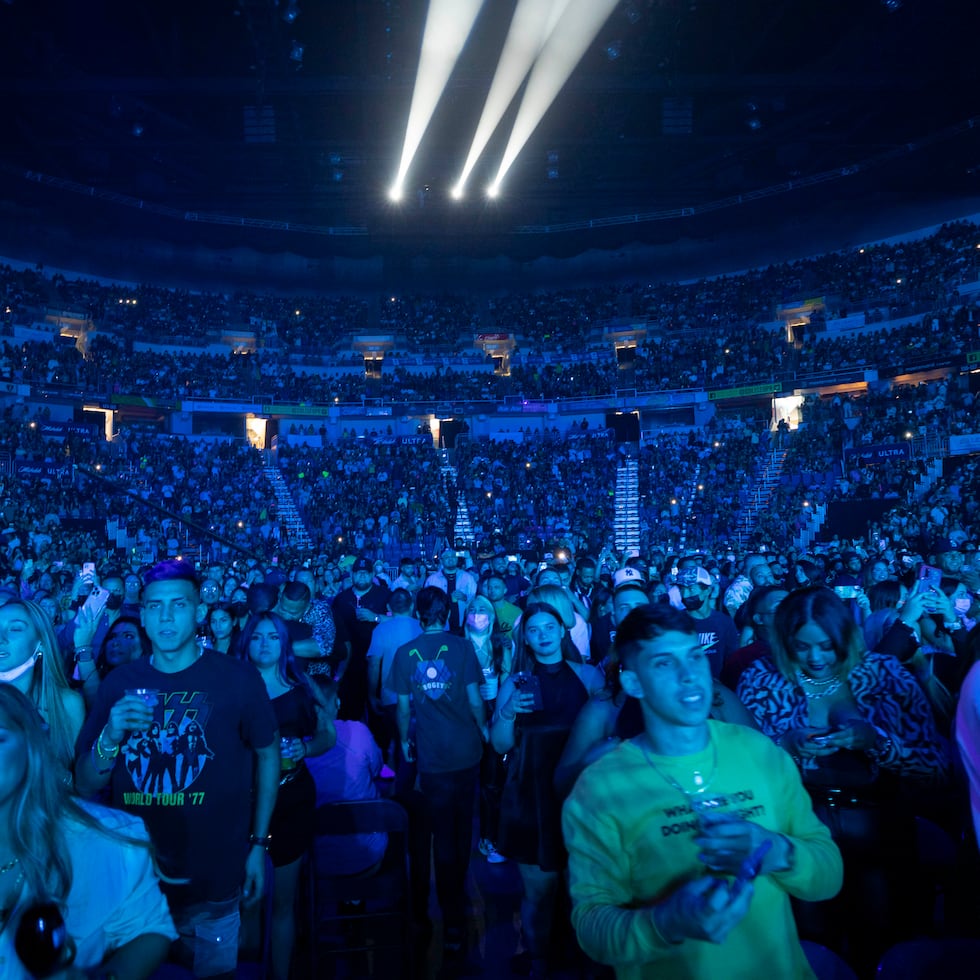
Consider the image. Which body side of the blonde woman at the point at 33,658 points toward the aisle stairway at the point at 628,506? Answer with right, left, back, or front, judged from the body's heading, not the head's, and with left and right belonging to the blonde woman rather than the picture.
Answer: back

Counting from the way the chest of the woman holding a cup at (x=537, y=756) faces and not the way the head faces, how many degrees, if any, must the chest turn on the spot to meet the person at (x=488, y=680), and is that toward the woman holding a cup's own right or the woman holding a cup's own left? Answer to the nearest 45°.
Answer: approximately 180°

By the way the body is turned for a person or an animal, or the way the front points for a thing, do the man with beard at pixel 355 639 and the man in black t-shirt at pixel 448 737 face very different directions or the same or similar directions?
very different directions

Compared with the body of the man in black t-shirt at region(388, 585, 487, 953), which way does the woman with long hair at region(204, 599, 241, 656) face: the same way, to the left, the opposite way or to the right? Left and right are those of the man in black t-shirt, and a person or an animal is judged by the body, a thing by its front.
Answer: the opposite way

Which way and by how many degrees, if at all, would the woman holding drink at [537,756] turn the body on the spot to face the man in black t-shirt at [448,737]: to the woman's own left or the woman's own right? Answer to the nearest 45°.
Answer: approximately 135° to the woman's own right

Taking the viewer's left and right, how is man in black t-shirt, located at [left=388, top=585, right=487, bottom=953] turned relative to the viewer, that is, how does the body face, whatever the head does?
facing away from the viewer

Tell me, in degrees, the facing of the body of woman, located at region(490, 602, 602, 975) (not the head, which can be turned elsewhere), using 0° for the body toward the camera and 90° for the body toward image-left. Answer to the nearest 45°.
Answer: approximately 0°

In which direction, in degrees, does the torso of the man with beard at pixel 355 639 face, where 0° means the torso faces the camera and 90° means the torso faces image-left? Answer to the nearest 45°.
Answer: approximately 0°
